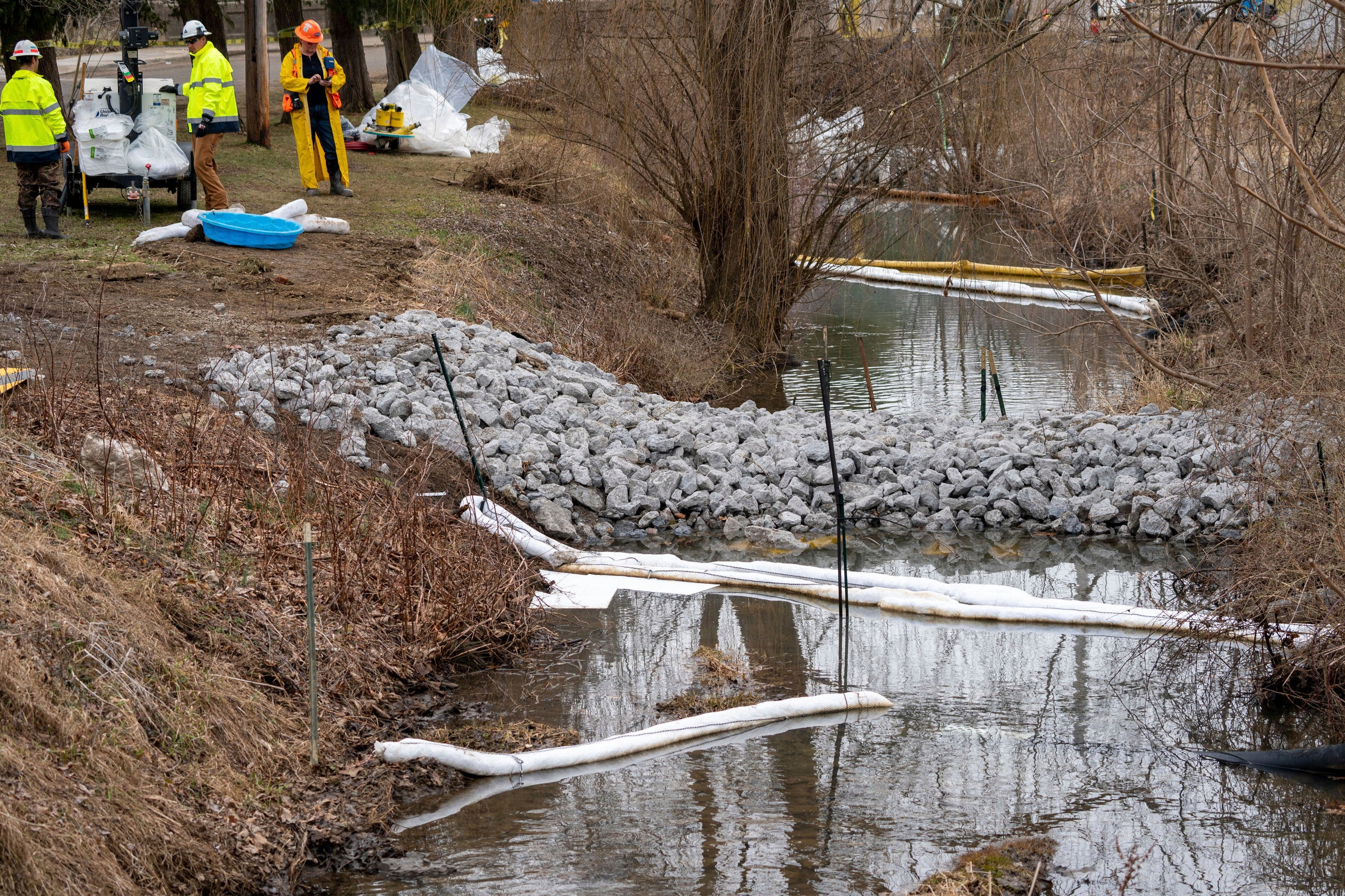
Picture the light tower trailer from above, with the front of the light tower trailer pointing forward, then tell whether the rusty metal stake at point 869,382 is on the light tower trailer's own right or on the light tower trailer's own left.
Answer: on the light tower trailer's own left

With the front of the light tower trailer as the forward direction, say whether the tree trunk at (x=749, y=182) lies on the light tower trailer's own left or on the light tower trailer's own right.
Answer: on the light tower trailer's own left

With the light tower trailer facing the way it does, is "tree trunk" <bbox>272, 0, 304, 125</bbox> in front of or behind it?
behind

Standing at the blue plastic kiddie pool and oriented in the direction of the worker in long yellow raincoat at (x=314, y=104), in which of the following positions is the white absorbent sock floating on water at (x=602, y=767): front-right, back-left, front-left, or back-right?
back-right

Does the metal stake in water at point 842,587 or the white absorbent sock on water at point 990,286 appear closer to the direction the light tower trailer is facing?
the metal stake in water

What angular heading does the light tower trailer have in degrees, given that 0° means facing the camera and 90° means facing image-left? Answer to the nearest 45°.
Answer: approximately 0°

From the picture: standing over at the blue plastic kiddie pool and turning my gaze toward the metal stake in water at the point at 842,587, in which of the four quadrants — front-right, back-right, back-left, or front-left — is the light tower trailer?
back-right

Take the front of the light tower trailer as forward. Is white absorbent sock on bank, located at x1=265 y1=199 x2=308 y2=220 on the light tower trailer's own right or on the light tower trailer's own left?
on the light tower trailer's own left

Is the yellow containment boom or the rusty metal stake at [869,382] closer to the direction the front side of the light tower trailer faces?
the rusty metal stake
